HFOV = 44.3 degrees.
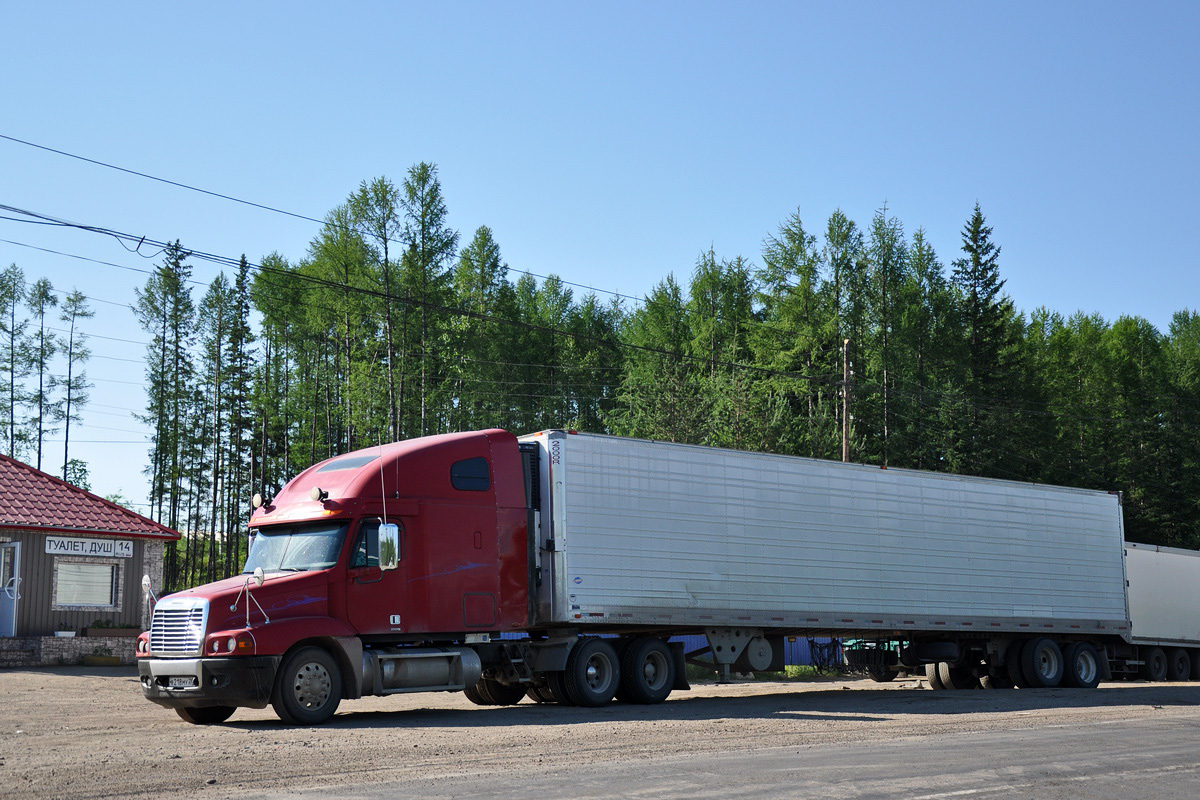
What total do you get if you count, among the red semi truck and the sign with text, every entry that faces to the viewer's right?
0

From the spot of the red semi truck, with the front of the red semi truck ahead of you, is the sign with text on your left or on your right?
on your right

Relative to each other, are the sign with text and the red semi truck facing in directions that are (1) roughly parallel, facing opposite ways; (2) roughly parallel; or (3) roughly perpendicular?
roughly perpendicular

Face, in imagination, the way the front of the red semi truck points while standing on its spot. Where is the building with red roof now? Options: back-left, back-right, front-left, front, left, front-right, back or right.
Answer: right

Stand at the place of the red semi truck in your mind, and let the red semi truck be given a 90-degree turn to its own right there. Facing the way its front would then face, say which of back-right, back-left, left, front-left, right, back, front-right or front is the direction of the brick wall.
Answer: front

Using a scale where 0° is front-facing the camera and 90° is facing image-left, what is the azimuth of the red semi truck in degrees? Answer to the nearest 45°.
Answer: approximately 45°

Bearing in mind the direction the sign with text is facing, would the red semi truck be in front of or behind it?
in front
